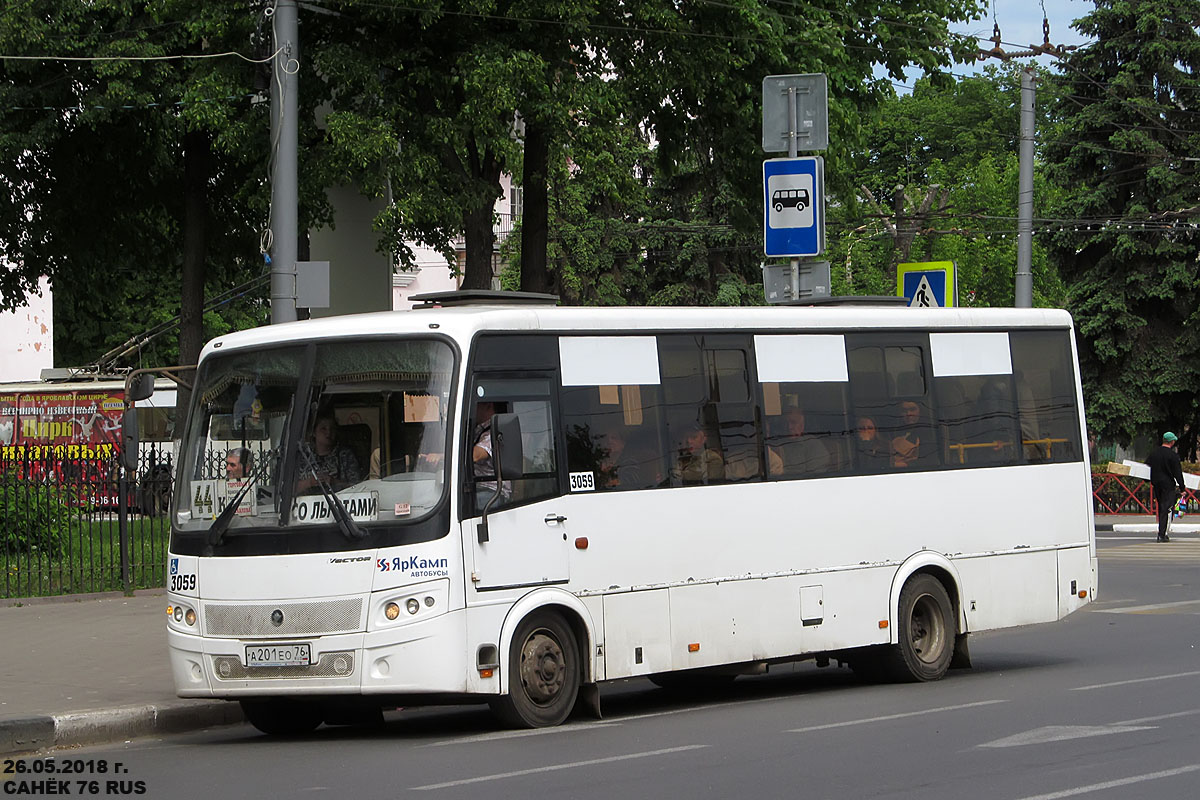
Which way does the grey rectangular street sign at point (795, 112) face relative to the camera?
away from the camera

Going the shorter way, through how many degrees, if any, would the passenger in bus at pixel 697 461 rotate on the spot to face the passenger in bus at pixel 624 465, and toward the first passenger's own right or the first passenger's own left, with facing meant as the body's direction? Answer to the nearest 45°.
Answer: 0° — they already face them

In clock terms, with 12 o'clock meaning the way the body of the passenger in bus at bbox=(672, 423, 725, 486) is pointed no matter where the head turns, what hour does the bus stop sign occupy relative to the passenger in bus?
The bus stop sign is roughly at 5 o'clock from the passenger in bus.

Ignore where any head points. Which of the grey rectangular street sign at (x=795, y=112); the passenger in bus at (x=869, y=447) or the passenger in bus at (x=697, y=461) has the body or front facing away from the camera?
the grey rectangular street sign

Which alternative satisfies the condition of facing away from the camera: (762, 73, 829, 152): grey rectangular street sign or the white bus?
the grey rectangular street sign

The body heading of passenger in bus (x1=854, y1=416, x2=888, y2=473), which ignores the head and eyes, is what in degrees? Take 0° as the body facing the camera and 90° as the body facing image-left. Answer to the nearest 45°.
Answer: approximately 45°

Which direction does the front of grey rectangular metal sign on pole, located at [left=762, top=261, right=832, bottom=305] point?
away from the camera
